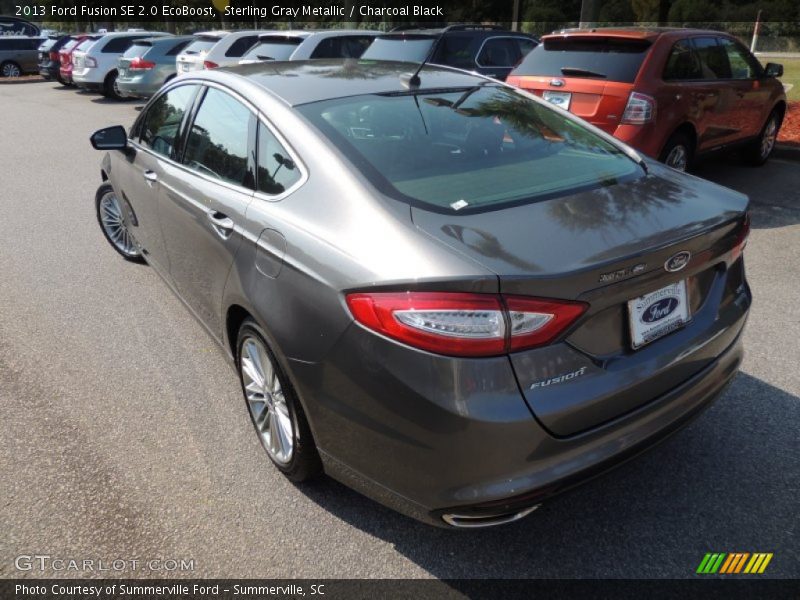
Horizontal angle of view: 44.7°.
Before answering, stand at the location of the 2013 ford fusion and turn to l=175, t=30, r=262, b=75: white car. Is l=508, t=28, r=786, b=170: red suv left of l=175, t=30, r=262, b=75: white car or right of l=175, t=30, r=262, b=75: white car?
right

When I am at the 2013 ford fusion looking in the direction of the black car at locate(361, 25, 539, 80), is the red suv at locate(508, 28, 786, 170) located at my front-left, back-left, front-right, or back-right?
front-right

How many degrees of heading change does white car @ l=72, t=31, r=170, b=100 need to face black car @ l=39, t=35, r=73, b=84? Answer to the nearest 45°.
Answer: approximately 45° to its left

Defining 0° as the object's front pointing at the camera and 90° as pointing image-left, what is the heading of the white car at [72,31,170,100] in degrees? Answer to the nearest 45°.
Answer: approximately 225°

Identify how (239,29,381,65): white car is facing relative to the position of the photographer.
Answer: facing away from the viewer and to the right of the viewer

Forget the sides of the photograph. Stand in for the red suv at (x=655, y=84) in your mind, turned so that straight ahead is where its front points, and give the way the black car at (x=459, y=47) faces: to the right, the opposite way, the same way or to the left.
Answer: the same way

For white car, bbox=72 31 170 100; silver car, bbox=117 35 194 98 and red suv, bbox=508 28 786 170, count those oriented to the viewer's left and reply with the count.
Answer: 0

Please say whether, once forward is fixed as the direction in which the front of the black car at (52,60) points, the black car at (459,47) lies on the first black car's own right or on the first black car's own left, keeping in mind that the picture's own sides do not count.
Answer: on the first black car's own right

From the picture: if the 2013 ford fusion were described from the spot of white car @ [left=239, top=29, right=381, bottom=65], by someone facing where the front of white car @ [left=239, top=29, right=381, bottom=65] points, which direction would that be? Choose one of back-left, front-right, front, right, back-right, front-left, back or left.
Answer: back-right

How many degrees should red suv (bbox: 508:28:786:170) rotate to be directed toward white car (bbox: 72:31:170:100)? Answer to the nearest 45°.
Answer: approximately 90° to its left

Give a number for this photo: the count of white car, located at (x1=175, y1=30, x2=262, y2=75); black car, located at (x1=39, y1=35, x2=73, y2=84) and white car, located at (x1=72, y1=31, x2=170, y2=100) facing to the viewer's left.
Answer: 0

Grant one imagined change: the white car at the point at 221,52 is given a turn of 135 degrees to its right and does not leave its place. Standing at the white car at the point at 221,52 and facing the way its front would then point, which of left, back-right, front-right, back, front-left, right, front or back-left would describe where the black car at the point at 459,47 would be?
front-left

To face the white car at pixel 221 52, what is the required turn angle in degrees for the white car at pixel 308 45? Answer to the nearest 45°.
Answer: approximately 90° to its left

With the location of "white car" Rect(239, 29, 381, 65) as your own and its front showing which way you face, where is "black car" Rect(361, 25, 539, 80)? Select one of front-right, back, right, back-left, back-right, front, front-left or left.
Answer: right

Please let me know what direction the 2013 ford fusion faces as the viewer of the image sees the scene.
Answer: facing away from the viewer and to the left of the viewer

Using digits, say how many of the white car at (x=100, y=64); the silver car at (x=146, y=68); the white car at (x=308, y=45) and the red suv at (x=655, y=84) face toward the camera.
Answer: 0

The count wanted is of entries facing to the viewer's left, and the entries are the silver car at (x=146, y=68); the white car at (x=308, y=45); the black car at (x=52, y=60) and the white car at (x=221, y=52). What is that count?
0

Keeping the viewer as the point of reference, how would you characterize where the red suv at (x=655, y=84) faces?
facing away from the viewer and to the right of the viewer

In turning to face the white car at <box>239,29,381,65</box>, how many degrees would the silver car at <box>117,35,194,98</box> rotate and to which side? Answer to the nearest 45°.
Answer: approximately 90° to its right

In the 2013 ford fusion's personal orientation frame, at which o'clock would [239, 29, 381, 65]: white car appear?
The white car is roughly at 1 o'clock from the 2013 ford fusion.

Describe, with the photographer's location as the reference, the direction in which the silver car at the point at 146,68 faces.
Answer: facing away from the viewer and to the right of the viewer

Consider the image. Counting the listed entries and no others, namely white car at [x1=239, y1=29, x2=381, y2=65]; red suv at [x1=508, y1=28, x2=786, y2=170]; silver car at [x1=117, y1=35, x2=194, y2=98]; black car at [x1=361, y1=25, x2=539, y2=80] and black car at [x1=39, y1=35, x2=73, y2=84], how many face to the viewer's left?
0
